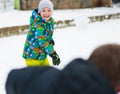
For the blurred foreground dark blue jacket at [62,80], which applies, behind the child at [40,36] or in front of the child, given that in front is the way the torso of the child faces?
in front

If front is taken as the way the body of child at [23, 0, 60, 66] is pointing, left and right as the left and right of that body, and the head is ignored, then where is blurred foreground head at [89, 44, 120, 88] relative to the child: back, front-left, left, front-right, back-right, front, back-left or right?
front-right
